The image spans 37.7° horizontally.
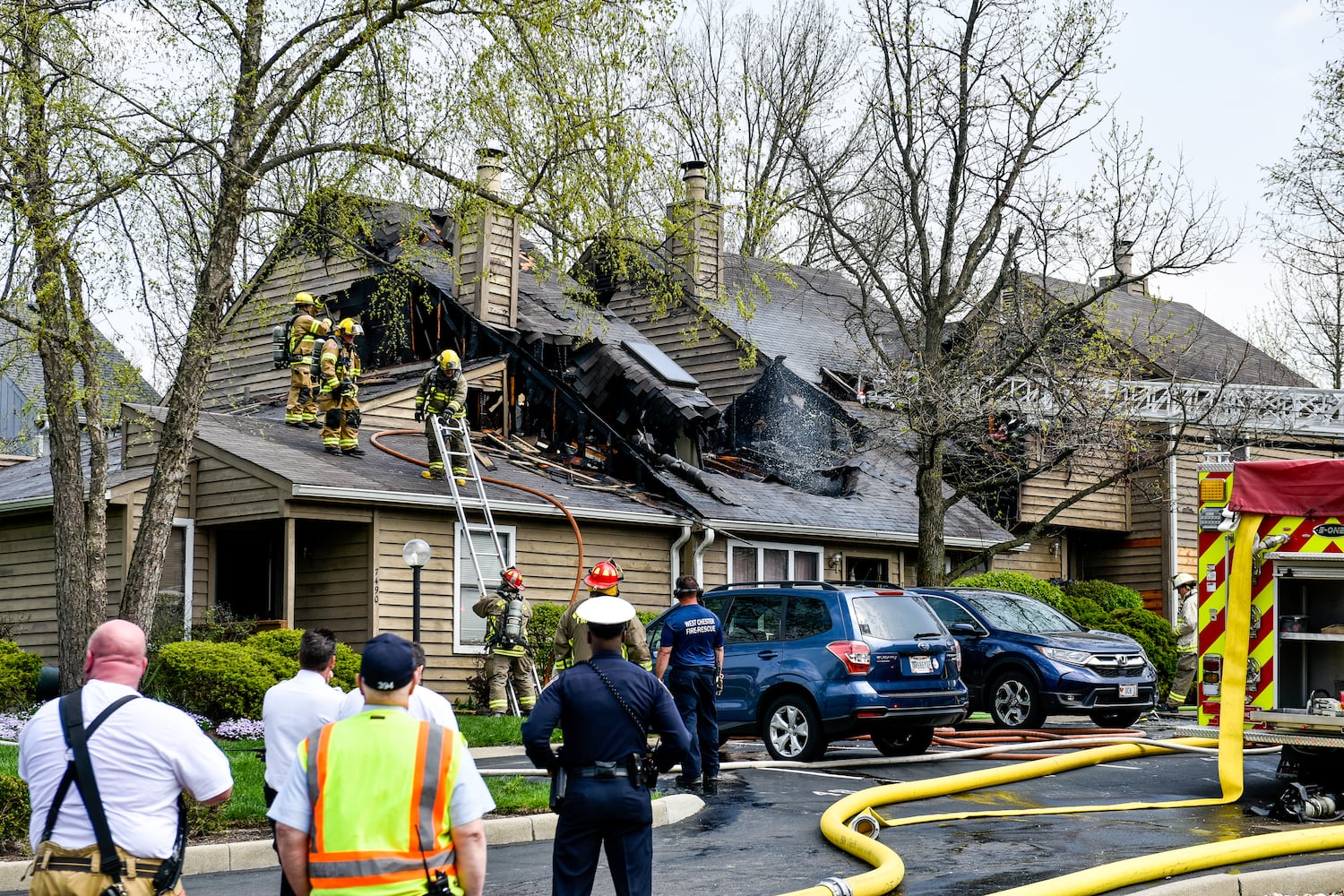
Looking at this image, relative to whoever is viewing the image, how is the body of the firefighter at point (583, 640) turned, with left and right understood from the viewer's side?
facing away from the viewer

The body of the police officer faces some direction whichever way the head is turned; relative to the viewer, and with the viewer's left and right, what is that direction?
facing away from the viewer

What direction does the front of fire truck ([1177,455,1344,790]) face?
away from the camera

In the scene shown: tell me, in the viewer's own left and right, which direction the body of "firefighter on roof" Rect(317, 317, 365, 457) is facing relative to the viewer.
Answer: facing the viewer and to the right of the viewer

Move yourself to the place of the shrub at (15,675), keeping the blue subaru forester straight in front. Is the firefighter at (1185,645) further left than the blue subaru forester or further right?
left

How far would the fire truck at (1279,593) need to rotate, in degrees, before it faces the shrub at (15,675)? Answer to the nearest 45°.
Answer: approximately 90° to its left

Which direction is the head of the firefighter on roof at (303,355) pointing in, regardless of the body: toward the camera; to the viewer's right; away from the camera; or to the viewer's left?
to the viewer's right

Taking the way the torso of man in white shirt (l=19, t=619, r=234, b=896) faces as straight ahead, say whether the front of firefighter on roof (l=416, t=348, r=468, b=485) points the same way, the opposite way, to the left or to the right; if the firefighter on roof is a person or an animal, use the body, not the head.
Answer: the opposite way

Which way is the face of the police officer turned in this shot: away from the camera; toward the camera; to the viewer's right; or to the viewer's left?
away from the camera

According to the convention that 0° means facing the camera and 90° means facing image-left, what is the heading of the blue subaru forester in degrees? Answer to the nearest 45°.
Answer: approximately 135°

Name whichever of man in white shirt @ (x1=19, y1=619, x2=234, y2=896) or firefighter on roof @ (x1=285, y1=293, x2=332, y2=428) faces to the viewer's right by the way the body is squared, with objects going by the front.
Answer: the firefighter on roof

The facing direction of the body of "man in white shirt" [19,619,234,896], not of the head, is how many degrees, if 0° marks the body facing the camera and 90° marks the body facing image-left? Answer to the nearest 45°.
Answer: approximately 180°
